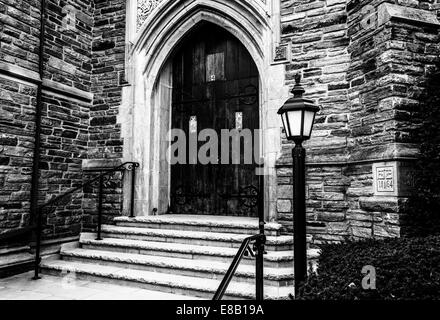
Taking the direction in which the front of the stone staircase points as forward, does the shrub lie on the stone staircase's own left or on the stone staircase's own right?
on the stone staircase's own left

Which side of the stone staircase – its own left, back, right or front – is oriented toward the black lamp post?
left

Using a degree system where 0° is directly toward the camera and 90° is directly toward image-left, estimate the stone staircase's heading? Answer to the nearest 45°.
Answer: approximately 45°
